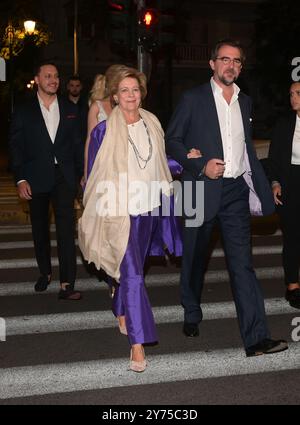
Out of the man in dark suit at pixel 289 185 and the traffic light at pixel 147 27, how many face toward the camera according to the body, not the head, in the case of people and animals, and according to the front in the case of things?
2

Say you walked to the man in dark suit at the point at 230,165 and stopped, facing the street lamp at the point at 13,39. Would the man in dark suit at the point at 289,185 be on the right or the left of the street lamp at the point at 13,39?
right

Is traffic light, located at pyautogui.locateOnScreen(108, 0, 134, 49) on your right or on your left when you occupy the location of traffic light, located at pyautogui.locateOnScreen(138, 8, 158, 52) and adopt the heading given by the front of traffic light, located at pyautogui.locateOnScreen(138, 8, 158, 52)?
on your right

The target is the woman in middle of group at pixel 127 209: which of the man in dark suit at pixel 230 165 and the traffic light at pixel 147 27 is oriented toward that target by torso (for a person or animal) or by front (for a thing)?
the traffic light

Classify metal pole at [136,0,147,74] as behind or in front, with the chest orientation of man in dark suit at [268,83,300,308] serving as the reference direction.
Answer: behind

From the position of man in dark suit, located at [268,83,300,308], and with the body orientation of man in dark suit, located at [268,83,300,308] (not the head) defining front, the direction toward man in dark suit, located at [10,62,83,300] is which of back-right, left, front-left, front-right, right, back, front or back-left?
right

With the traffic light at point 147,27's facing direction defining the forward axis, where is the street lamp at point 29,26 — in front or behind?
behind

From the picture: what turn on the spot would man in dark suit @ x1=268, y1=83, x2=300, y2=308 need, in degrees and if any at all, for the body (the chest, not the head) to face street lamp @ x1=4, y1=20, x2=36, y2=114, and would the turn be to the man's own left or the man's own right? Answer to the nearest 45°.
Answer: approximately 135° to the man's own right

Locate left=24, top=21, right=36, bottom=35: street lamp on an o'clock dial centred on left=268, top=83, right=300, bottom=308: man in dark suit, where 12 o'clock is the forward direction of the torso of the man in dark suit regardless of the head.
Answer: The street lamp is roughly at 5 o'clock from the man in dark suit.

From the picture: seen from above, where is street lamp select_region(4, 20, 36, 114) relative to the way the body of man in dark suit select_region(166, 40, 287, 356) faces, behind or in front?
behind

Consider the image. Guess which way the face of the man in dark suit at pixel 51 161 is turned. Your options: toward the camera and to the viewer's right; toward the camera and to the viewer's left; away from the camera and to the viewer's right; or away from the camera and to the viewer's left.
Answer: toward the camera and to the viewer's right

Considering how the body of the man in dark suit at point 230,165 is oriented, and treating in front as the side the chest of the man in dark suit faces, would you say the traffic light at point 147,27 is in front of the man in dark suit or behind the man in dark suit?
behind

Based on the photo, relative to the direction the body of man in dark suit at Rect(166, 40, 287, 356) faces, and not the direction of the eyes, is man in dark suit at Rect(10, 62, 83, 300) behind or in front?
behind
